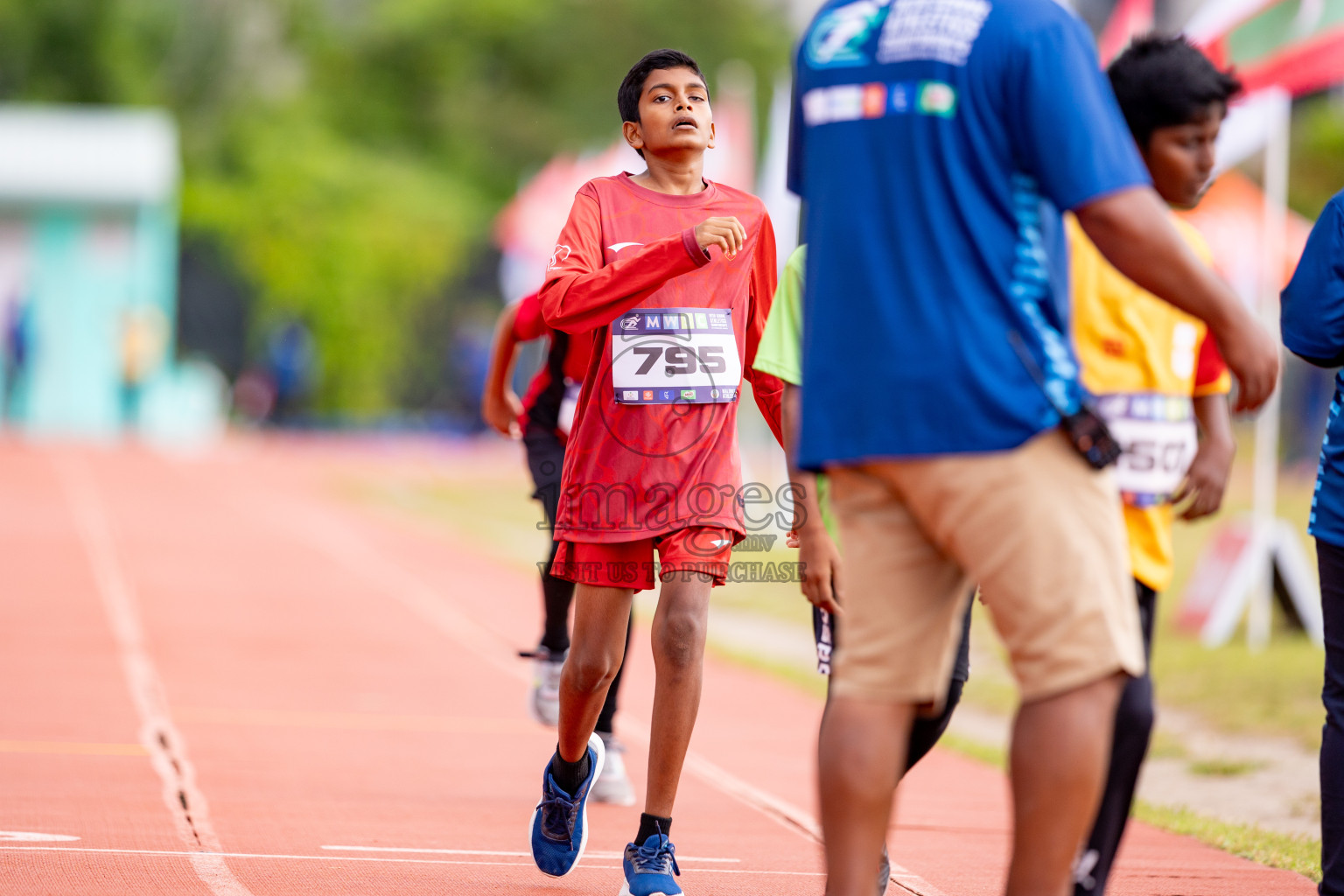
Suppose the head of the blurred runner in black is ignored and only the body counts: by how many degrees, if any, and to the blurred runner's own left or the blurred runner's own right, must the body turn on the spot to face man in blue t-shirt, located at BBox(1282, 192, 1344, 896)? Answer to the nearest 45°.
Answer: approximately 45° to the blurred runner's own left

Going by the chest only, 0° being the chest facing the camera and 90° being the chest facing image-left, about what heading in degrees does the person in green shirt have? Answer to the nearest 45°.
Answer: approximately 0°

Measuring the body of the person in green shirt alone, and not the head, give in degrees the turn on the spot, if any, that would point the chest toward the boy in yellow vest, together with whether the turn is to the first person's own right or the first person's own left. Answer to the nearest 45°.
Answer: approximately 45° to the first person's own left

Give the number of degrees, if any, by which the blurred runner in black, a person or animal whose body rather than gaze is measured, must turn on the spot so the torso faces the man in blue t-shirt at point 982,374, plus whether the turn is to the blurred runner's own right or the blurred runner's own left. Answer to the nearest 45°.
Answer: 0° — they already face them

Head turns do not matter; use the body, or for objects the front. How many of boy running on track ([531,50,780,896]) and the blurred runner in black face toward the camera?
2

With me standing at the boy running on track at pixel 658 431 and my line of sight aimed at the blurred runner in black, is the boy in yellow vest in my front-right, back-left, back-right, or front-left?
back-right
